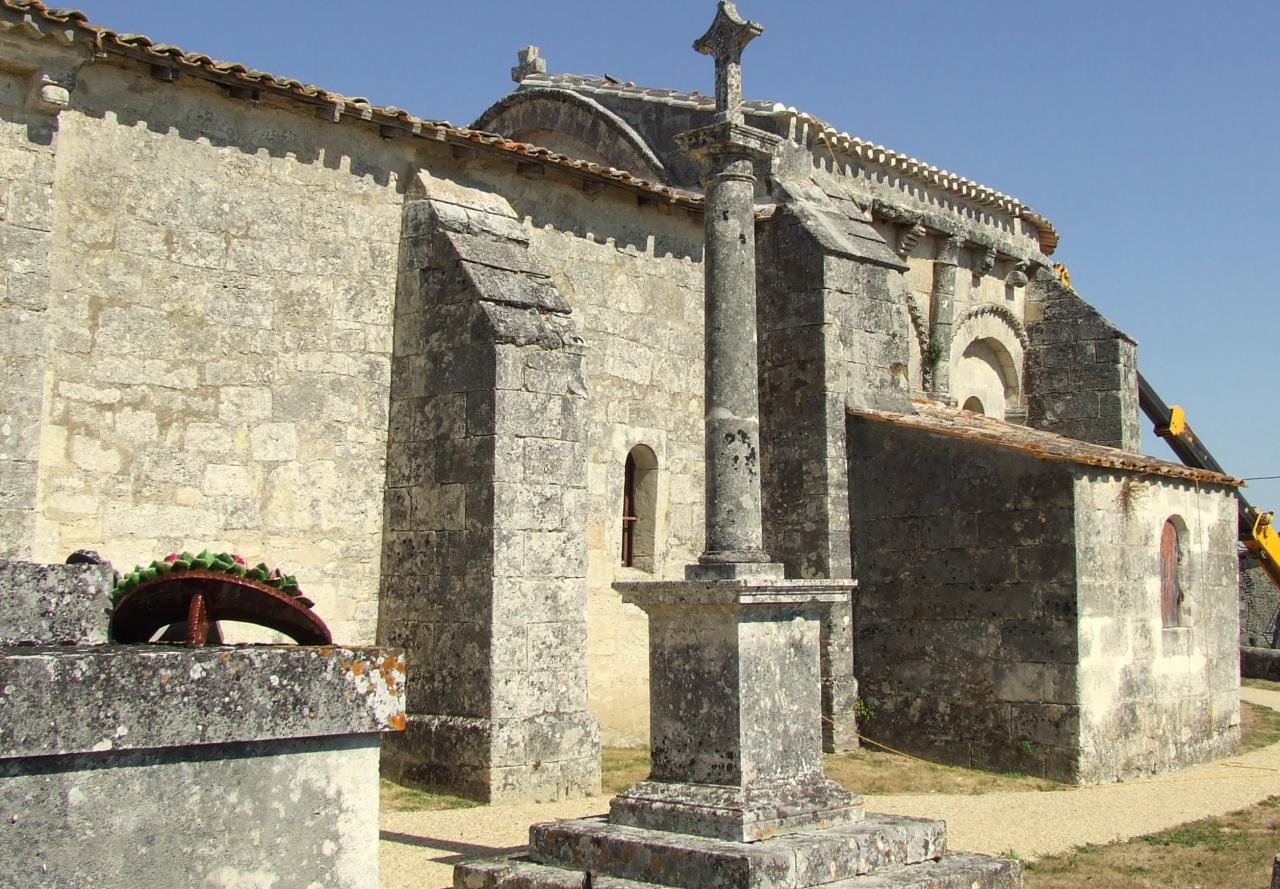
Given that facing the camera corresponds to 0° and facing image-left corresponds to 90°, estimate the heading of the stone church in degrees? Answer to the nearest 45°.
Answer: approximately 45°

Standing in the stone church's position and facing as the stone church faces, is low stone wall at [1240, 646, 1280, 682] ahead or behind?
behind

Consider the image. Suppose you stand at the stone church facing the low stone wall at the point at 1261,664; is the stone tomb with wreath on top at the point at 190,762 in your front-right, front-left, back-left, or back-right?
back-right

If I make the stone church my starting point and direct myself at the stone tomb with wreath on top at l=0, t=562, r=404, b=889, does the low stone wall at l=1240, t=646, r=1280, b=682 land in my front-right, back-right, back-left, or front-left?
back-left

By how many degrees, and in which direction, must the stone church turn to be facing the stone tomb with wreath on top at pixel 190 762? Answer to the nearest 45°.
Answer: approximately 45° to its left
